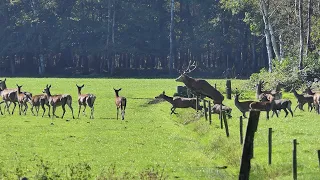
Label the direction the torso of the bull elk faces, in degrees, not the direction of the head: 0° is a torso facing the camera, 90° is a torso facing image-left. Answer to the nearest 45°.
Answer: approximately 90°

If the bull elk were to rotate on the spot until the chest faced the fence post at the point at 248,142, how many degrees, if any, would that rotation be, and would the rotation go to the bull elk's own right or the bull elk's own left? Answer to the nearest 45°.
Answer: approximately 90° to the bull elk's own left
